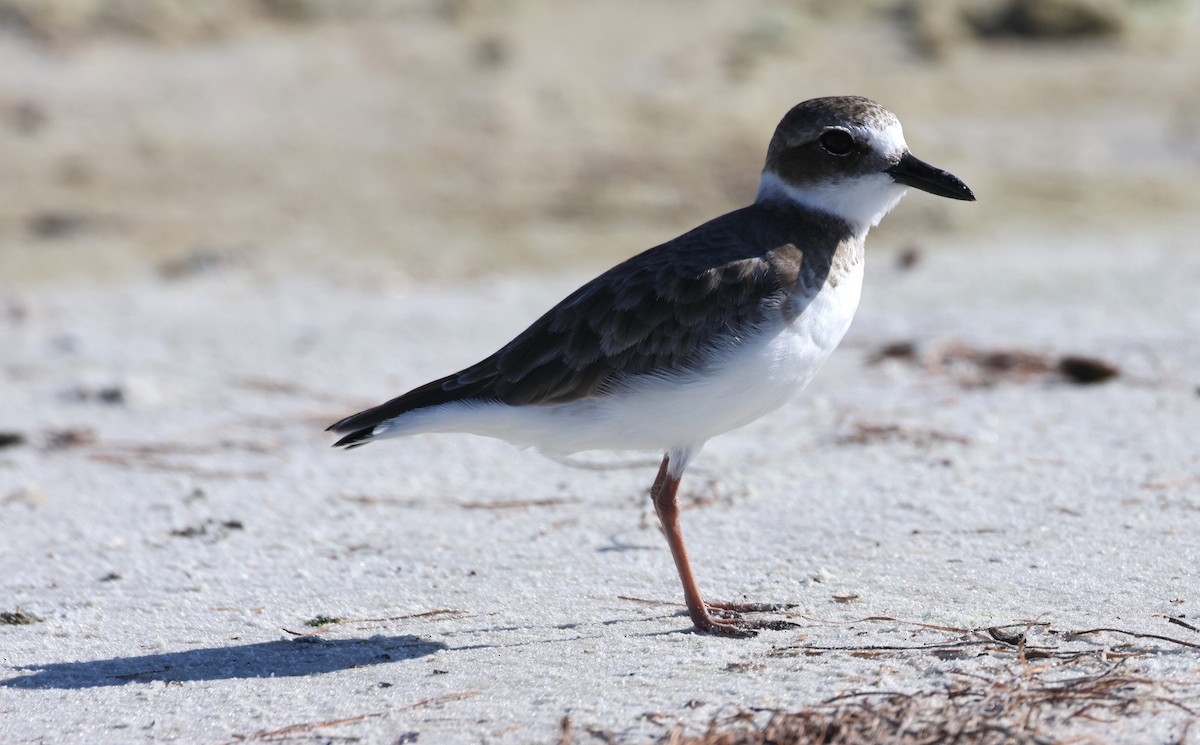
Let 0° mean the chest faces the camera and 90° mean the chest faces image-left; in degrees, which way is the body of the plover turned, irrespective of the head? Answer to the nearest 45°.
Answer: approximately 270°

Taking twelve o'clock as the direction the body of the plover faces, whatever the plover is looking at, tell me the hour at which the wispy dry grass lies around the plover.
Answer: The wispy dry grass is roughly at 2 o'clock from the plover.
